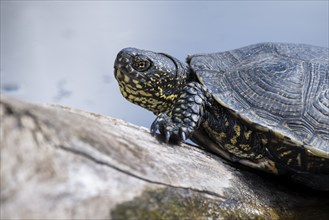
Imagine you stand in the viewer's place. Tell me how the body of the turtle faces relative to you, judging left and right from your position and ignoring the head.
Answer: facing to the left of the viewer
